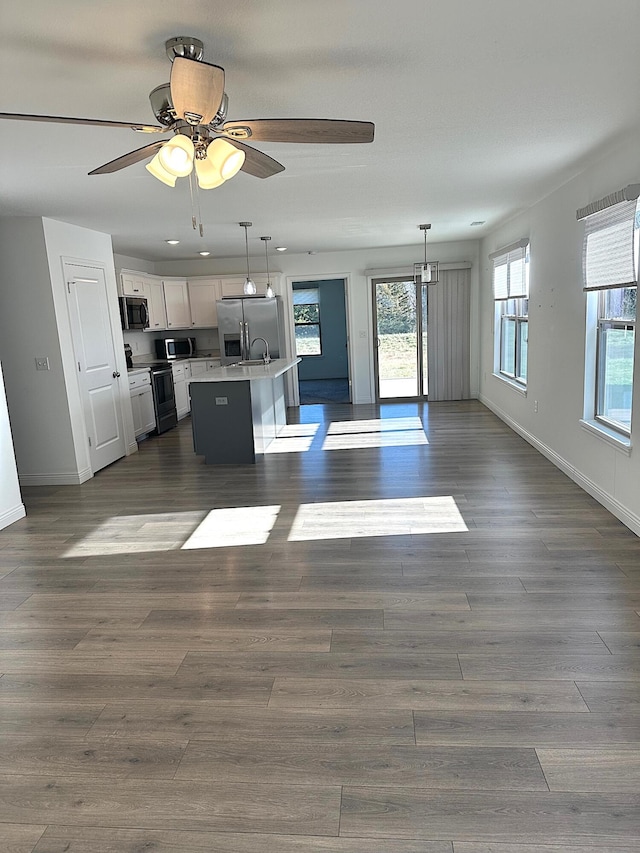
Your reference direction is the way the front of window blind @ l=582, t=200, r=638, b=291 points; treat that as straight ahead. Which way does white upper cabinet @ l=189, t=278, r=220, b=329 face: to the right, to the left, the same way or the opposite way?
to the left

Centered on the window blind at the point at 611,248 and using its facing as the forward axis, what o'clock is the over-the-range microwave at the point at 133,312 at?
The over-the-range microwave is roughly at 2 o'clock from the window blind.

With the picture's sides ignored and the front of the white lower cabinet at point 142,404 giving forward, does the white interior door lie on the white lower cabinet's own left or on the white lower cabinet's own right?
on the white lower cabinet's own right

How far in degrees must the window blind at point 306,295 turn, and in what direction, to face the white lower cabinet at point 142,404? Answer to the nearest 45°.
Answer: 0° — it already faces it

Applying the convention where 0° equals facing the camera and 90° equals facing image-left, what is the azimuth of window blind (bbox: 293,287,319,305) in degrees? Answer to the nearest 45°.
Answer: approximately 0°

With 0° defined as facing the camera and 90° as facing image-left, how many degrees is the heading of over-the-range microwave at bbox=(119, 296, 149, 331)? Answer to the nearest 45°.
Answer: approximately 315°

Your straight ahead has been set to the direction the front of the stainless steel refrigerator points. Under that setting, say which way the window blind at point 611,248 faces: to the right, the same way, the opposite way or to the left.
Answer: to the right

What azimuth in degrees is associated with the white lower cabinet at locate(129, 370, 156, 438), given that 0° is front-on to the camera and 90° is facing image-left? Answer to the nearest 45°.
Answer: approximately 315°
